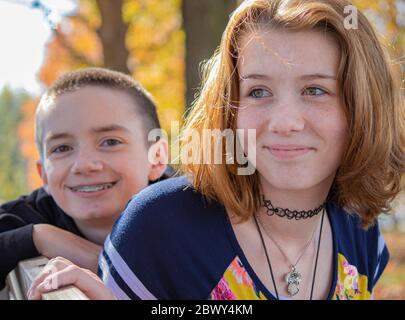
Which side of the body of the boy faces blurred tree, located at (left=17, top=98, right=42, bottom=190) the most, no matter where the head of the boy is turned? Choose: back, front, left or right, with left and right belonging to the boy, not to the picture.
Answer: back

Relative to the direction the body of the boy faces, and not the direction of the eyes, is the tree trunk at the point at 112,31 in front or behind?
behind

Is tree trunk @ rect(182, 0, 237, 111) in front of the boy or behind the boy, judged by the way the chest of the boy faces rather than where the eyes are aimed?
behind
